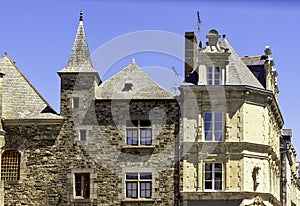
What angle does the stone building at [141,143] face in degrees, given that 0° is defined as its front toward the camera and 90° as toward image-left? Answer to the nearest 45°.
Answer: approximately 0°
